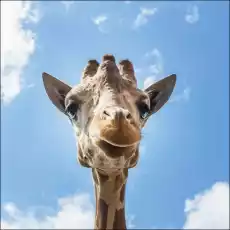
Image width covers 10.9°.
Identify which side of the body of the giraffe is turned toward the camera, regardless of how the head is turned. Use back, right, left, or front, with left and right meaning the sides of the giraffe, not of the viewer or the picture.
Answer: front
